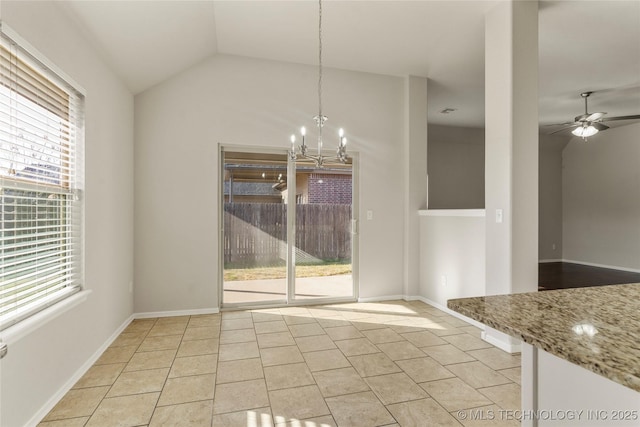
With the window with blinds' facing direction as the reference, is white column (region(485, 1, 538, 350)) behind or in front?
in front

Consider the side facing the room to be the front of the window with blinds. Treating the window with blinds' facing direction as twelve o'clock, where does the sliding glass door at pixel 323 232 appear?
The sliding glass door is roughly at 10 o'clock from the window with blinds.

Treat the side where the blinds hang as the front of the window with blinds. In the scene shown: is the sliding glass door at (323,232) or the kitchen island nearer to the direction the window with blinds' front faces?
the kitchen island

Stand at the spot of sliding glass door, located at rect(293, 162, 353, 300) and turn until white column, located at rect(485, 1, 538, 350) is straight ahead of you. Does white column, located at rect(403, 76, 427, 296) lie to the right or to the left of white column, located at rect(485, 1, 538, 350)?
left

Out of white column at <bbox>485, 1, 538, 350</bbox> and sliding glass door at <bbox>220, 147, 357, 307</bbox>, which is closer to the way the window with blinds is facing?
the white column

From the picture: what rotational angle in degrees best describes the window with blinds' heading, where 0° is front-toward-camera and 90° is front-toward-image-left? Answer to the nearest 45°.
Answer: approximately 315°

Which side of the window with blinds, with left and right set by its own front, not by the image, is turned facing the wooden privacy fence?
left

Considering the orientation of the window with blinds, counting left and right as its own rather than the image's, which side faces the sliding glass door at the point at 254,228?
left

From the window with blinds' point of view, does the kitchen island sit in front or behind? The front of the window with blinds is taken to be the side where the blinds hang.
in front

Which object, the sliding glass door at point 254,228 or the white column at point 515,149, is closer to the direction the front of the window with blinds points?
the white column
